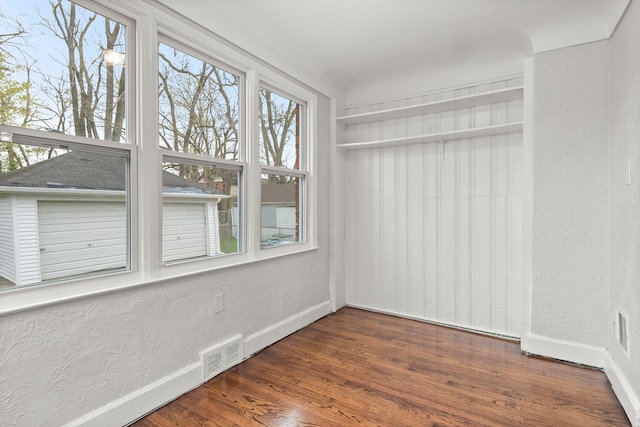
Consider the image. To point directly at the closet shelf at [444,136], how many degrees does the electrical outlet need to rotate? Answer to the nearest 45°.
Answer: approximately 45° to its left

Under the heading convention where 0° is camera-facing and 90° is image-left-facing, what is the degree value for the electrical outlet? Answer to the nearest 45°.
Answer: approximately 315°

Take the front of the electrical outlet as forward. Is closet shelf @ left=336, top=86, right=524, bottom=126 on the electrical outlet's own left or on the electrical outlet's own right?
on the electrical outlet's own left

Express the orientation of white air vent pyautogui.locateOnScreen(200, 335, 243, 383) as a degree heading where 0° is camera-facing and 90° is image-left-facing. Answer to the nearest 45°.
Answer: approximately 315°
